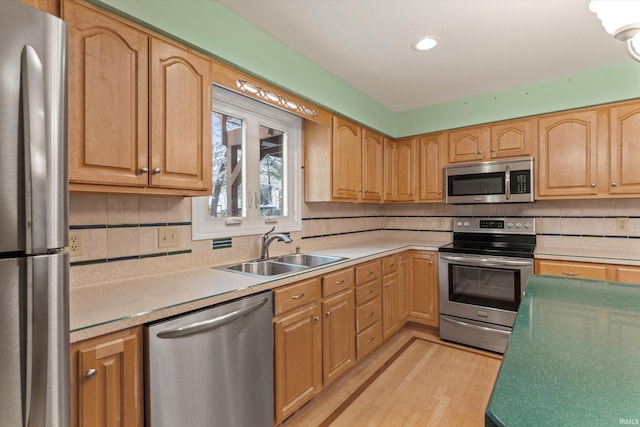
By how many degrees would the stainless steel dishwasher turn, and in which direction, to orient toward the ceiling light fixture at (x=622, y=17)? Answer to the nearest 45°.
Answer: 0° — it already faces it

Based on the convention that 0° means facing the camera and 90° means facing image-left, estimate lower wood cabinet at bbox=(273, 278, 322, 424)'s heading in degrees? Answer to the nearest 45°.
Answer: approximately 315°

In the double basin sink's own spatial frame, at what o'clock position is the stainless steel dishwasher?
The stainless steel dishwasher is roughly at 2 o'clock from the double basin sink.

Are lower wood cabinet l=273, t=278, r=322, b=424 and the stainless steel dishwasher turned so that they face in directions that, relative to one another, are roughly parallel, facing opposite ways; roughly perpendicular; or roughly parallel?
roughly parallel

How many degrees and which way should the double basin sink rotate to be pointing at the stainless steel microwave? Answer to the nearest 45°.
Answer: approximately 45° to its left

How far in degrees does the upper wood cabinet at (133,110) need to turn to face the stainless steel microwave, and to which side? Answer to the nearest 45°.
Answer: approximately 45° to its left

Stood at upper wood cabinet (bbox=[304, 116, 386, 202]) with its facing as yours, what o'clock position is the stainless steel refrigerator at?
The stainless steel refrigerator is roughly at 2 o'clock from the upper wood cabinet.

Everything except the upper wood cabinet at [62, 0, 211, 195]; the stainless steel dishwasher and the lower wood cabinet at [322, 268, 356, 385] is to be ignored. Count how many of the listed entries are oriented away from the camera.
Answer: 0

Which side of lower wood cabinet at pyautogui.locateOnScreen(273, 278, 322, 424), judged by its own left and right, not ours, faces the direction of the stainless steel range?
left

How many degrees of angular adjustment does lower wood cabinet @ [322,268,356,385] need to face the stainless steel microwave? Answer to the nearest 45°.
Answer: approximately 90° to its left

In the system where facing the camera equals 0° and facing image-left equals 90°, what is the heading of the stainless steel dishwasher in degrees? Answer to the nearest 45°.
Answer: approximately 315°

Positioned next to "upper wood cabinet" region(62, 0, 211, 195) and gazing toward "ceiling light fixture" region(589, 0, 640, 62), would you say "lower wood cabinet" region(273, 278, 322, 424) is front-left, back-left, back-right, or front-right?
front-left

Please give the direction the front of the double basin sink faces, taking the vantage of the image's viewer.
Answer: facing the viewer and to the right of the viewer

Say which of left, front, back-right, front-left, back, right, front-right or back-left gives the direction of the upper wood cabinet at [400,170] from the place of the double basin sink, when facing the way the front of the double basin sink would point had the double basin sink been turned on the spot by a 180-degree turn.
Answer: right
